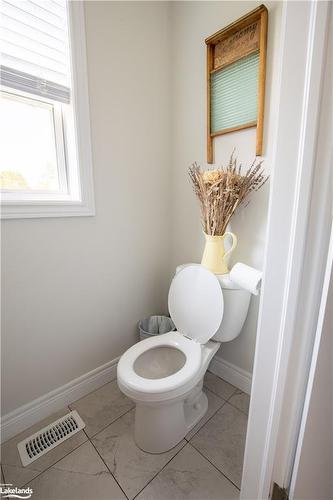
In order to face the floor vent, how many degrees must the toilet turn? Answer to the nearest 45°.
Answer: approximately 45° to its right

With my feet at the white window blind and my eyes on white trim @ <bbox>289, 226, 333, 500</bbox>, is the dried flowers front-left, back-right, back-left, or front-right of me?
front-left

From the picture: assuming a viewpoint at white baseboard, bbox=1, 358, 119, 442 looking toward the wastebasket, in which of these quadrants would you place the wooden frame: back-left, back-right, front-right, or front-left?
front-right

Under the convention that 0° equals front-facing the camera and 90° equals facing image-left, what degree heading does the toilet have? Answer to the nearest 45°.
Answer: approximately 45°

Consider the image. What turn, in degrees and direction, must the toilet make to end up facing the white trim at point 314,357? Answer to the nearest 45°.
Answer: approximately 90° to its left
